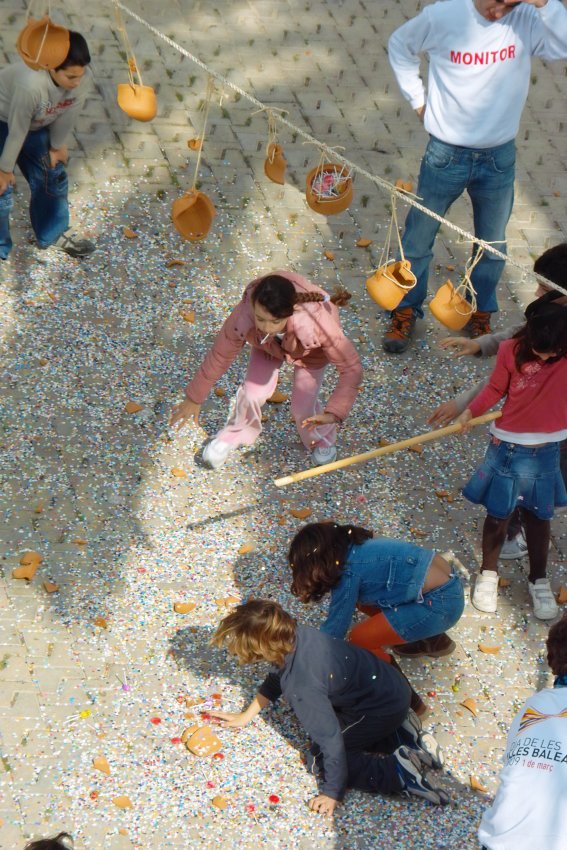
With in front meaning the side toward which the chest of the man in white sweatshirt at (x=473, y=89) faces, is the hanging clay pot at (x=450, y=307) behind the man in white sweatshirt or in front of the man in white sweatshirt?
in front

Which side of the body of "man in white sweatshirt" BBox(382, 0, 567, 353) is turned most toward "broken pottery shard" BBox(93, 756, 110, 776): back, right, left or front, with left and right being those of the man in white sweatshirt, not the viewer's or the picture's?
front

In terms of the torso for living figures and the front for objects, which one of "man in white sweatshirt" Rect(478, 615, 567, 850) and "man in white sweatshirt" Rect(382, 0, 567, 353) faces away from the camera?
"man in white sweatshirt" Rect(478, 615, 567, 850)

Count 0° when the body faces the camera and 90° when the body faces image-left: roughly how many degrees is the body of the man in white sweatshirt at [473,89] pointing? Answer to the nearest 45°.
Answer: approximately 0°

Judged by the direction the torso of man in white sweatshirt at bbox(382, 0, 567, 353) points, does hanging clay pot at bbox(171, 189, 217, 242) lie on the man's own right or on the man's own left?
on the man's own right

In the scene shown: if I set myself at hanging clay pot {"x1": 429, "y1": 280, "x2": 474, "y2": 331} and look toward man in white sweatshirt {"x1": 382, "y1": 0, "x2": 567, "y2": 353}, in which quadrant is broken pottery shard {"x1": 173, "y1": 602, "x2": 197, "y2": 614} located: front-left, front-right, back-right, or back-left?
back-left

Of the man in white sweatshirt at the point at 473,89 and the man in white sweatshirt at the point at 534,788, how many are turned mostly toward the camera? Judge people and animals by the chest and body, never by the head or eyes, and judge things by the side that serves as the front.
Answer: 1

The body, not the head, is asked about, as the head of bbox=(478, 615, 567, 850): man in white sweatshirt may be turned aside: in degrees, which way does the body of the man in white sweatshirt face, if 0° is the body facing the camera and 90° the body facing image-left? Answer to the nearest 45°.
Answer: approximately 180°

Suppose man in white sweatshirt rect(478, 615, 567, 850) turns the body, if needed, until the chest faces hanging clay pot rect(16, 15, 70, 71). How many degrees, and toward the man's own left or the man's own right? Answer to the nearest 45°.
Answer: approximately 45° to the man's own left
